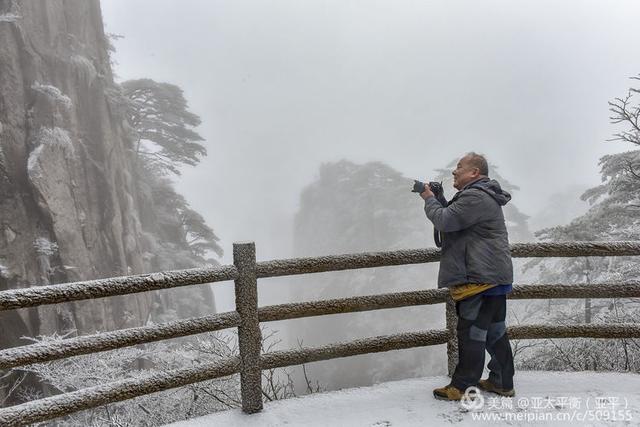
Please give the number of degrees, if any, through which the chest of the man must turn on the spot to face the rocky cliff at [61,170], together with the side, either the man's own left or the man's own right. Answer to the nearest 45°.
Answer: approximately 45° to the man's own right

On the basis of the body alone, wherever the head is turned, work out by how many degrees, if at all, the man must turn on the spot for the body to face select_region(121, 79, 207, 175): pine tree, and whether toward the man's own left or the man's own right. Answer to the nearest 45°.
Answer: approximately 45° to the man's own right

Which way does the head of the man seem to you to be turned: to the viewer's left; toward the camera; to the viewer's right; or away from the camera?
to the viewer's left

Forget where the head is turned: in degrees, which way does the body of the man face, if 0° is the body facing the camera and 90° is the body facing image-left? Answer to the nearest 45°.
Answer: approximately 90°
